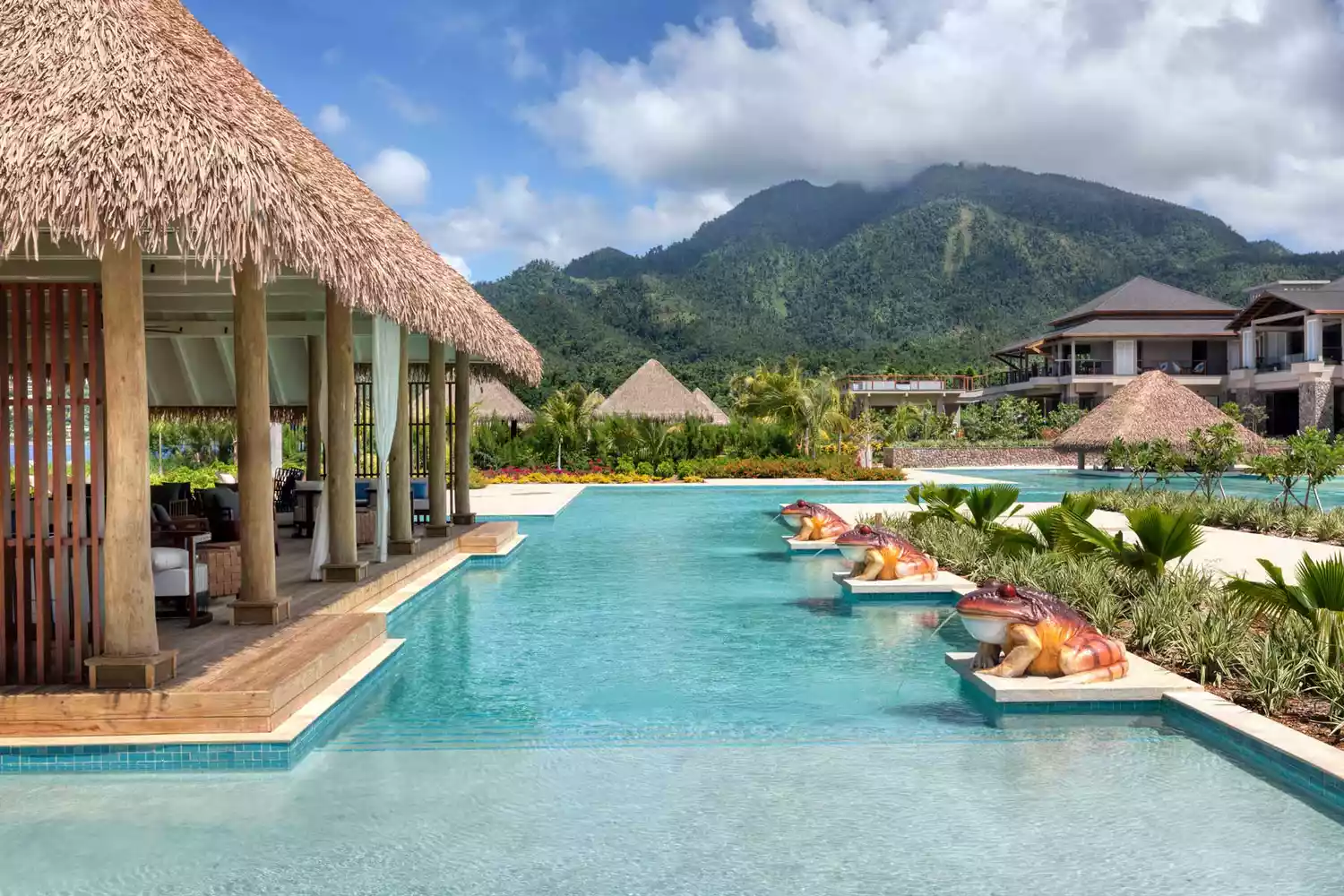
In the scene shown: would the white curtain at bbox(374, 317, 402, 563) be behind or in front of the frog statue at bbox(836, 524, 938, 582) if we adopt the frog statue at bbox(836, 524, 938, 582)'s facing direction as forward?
in front

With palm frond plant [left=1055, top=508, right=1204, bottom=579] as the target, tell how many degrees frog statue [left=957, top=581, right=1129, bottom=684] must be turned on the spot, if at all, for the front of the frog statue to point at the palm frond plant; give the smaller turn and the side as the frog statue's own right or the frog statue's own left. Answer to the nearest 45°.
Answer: approximately 90° to the frog statue's own right

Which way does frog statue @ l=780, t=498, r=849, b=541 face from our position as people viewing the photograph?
facing to the left of the viewer

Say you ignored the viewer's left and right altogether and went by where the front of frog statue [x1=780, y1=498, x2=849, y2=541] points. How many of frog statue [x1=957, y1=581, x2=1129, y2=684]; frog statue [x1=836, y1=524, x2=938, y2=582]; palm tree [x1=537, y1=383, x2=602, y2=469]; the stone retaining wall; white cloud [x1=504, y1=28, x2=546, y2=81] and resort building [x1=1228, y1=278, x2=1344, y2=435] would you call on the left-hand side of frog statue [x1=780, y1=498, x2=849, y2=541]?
2

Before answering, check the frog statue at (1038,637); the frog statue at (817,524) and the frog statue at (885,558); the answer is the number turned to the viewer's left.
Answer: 3

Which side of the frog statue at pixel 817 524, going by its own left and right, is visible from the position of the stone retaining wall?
right

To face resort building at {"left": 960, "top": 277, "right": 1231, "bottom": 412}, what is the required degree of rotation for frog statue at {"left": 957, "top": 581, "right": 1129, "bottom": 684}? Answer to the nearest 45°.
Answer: approximately 90° to its right

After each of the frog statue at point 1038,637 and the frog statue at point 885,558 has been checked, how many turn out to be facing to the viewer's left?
2

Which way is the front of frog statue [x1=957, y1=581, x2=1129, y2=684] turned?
to the viewer's left

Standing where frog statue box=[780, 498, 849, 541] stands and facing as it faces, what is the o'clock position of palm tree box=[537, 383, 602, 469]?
The palm tree is roughly at 2 o'clock from the frog statue.

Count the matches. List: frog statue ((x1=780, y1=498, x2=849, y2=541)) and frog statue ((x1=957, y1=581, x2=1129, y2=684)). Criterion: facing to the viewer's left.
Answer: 2

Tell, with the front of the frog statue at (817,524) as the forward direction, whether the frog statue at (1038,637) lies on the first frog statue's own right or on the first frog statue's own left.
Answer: on the first frog statue's own left

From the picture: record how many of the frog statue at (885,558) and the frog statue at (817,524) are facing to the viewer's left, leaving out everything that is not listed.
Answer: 2

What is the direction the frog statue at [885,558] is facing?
to the viewer's left
